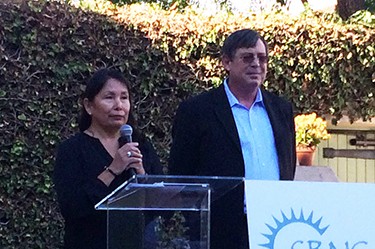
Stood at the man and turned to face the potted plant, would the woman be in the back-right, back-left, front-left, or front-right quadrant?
back-left

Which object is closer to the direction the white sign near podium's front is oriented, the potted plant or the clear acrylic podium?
the clear acrylic podium

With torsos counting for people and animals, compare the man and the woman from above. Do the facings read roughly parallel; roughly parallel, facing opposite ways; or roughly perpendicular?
roughly parallel

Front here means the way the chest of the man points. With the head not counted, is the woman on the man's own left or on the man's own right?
on the man's own right

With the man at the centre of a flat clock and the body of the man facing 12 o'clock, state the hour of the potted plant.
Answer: The potted plant is roughly at 8 o'clock from the man.

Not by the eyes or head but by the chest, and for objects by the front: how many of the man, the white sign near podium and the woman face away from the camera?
0

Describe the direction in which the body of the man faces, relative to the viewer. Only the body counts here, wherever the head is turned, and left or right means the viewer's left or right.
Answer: facing the viewer and to the right of the viewer

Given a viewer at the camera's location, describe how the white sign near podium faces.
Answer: facing the viewer

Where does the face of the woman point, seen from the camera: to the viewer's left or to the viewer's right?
to the viewer's right

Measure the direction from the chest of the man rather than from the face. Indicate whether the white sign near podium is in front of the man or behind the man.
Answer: in front

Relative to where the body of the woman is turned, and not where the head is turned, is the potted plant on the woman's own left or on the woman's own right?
on the woman's own left

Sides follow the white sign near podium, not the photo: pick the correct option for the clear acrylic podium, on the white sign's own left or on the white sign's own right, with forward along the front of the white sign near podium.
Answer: on the white sign's own right

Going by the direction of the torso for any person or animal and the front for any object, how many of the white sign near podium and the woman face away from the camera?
0

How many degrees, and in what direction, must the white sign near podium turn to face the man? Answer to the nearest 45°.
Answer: approximately 135° to its right
